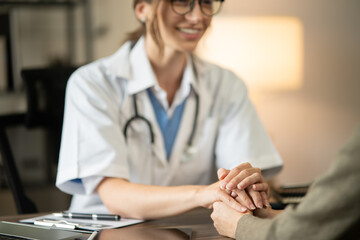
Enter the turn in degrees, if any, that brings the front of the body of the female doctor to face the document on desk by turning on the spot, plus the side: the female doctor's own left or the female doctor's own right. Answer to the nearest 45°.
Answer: approximately 45° to the female doctor's own right

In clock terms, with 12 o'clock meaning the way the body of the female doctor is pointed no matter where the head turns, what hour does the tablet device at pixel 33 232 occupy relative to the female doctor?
The tablet device is roughly at 2 o'clock from the female doctor.

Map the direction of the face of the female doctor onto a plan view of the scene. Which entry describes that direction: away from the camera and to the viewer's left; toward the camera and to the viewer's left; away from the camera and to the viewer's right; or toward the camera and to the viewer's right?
toward the camera and to the viewer's right
